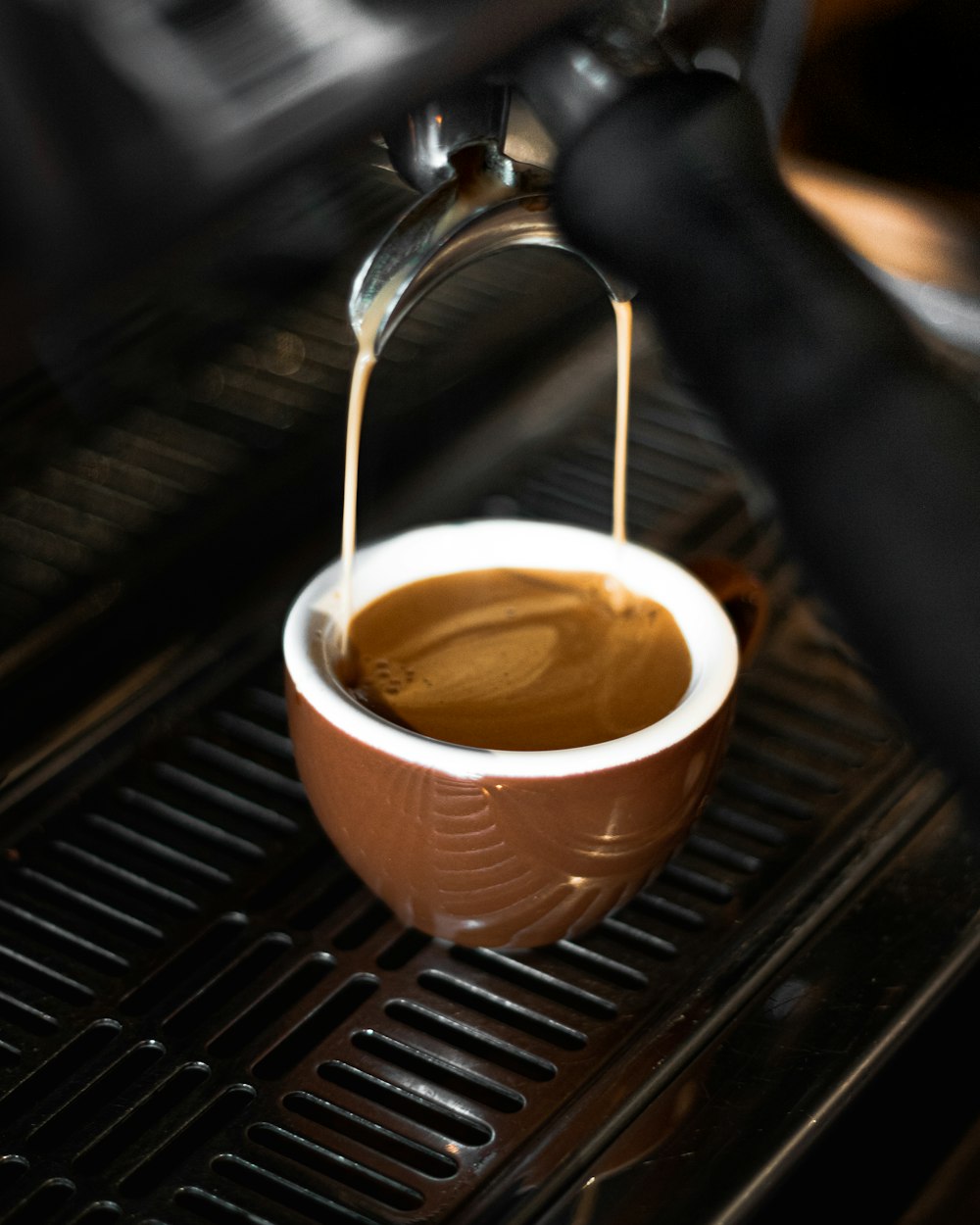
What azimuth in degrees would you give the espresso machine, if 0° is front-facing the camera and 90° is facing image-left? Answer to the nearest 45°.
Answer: approximately 315°
